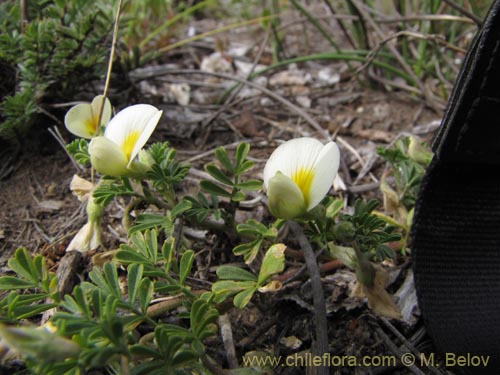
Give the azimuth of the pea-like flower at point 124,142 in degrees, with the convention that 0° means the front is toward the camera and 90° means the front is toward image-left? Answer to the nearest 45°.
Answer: approximately 45°

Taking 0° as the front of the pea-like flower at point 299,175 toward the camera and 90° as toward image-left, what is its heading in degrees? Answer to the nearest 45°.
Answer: approximately 45°
